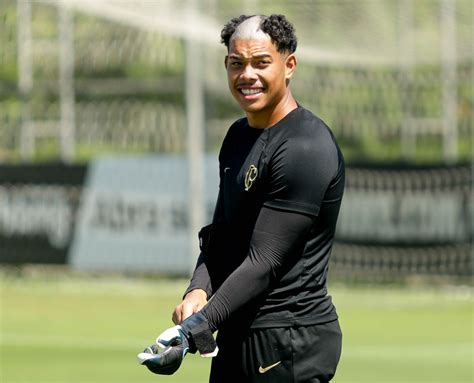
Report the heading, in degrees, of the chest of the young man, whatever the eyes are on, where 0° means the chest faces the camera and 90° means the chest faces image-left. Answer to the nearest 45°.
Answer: approximately 45°

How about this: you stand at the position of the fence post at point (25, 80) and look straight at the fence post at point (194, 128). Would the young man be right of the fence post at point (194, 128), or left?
right

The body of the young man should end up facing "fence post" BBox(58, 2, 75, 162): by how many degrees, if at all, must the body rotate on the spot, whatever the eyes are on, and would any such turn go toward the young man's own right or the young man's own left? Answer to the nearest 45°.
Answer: approximately 135° to the young man's own right

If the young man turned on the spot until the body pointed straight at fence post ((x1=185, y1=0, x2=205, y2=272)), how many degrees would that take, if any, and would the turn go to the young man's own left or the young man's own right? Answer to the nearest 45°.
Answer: approximately 135° to the young man's own right

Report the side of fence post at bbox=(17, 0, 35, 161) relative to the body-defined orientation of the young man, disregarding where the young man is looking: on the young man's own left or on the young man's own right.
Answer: on the young man's own right

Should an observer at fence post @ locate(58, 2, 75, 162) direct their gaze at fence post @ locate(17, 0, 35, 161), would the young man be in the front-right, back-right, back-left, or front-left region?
back-left
